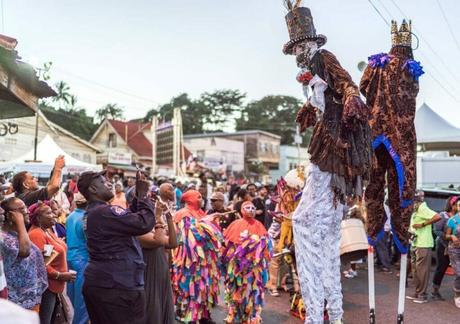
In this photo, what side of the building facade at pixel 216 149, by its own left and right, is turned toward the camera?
front

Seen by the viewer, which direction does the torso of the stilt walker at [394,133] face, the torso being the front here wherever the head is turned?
away from the camera

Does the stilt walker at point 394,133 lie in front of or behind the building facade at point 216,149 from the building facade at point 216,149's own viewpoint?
in front

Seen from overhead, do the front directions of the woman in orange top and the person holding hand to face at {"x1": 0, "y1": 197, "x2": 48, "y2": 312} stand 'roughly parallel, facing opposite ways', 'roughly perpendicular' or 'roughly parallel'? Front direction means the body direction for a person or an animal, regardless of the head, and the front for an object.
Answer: roughly parallel

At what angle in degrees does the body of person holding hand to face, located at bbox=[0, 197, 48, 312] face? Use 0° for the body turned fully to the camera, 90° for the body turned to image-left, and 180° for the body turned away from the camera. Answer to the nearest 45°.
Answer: approximately 270°

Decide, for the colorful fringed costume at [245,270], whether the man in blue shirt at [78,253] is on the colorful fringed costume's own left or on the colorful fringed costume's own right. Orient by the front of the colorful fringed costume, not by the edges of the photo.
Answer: on the colorful fringed costume's own right

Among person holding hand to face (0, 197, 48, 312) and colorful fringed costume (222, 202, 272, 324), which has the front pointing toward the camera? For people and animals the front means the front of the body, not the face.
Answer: the colorful fringed costume

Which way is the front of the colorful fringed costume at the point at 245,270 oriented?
toward the camera

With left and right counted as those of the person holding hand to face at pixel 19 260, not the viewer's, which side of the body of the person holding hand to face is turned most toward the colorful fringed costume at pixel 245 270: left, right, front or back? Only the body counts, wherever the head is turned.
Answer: front

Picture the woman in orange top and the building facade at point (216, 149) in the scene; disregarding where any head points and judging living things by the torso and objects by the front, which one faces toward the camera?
the building facade

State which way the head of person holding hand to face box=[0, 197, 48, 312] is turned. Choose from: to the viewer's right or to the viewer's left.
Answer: to the viewer's right

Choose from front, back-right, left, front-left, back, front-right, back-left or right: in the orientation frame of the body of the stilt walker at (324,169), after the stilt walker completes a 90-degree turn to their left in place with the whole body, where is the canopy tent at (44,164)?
back

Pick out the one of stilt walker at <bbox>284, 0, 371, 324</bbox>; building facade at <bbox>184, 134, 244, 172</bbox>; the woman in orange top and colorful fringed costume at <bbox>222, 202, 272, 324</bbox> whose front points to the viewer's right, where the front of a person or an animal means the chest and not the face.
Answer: the woman in orange top

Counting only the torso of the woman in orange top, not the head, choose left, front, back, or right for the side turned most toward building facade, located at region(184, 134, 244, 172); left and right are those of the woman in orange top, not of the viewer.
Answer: left

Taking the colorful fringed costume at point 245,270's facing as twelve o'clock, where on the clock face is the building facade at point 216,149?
The building facade is roughly at 6 o'clock from the colorful fringed costume.

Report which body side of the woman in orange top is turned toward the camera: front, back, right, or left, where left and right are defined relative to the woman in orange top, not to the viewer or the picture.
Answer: right

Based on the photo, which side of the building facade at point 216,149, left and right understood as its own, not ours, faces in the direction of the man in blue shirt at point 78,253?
front
